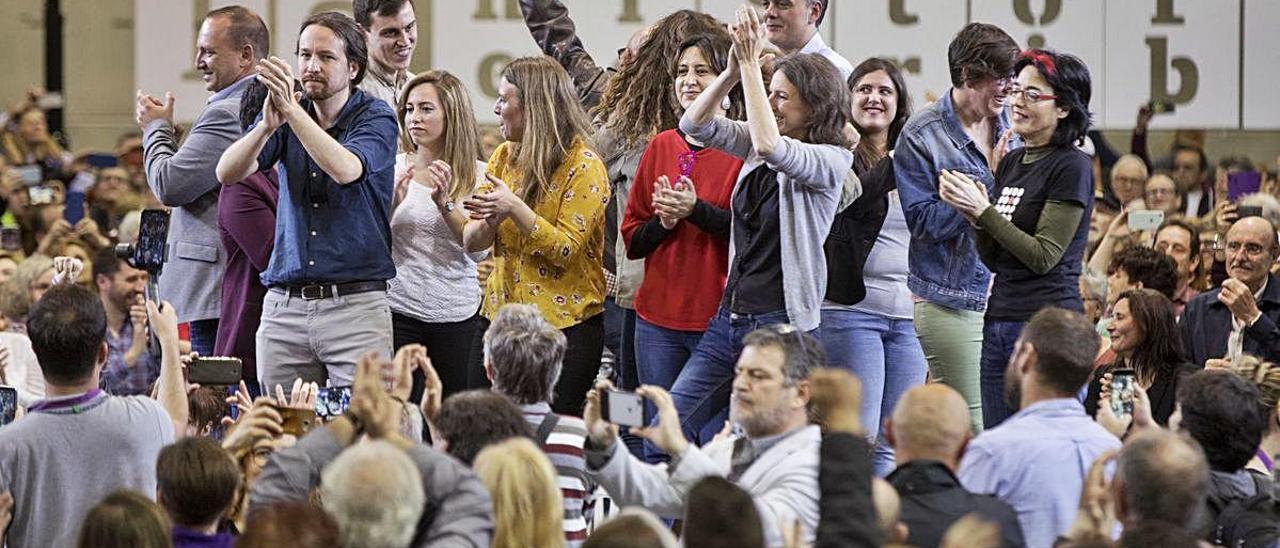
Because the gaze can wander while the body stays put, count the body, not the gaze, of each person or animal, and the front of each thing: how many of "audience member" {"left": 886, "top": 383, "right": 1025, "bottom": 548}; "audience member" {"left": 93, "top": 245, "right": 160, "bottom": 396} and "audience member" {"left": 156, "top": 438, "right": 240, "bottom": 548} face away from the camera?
2

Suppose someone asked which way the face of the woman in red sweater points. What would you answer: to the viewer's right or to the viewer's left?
to the viewer's left

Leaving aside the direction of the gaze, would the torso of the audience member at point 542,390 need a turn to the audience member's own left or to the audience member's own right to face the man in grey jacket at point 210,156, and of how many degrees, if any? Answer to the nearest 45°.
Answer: approximately 45° to the audience member's own left

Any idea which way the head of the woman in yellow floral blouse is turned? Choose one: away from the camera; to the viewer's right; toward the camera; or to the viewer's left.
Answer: to the viewer's left

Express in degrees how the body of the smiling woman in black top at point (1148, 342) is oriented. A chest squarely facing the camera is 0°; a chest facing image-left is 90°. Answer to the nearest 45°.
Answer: approximately 45°

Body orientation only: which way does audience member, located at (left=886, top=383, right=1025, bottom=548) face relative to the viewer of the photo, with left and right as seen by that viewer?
facing away from the viewer

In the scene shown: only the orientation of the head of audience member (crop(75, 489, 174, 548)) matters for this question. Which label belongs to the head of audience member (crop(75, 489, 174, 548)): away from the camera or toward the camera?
away from the camera

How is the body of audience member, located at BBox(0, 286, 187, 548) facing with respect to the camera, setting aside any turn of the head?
away from the camera

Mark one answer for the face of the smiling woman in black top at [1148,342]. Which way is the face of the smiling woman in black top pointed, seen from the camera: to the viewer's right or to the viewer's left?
to the viewer's left

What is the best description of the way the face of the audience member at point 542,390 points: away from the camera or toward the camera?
away from the camera

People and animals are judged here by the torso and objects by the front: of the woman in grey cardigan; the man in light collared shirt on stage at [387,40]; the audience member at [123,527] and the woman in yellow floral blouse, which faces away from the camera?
the audience member at [123,527]
